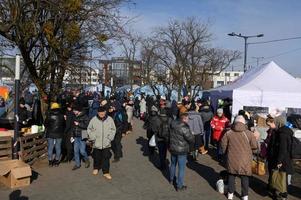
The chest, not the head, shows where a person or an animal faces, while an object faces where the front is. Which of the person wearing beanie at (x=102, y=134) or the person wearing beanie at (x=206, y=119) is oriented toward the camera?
the person wearing beanie at (x=102, y=134)

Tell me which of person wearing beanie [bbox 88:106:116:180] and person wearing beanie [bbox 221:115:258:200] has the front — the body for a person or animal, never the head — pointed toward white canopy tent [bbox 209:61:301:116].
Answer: person wearing beanie [bbox 221:115:258:200]

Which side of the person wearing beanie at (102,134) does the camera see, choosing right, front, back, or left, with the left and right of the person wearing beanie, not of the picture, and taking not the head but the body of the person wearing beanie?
front

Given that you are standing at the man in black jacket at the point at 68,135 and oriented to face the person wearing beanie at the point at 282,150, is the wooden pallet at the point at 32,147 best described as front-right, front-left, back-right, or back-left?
back-right

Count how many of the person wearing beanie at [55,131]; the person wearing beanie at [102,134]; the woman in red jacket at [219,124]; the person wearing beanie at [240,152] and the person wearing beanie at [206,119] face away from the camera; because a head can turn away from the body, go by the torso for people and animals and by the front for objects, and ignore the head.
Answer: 3

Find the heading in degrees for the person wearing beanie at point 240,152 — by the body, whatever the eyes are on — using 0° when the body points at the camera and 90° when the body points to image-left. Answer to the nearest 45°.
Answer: approximately 180°

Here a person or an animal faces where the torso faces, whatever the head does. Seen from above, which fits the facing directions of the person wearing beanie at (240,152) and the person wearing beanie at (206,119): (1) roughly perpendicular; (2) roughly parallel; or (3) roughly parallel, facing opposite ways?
roughly parallel

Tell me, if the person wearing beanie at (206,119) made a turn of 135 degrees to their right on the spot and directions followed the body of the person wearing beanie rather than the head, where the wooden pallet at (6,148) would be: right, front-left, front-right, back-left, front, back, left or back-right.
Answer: right

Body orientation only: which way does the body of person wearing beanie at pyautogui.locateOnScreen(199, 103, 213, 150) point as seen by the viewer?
away from the camera

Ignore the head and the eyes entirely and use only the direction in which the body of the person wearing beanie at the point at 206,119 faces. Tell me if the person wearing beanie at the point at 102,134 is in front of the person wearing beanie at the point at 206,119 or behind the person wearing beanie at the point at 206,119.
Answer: behind
